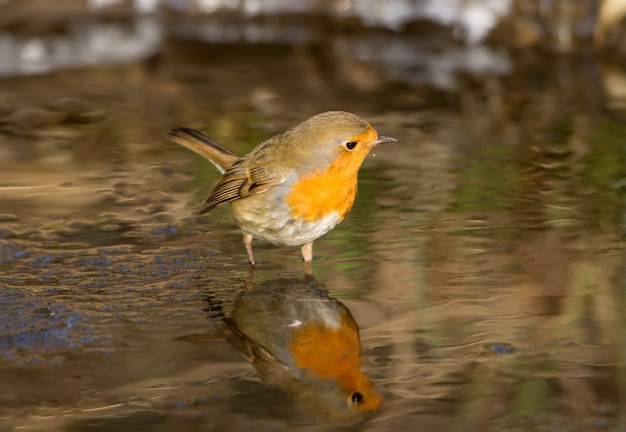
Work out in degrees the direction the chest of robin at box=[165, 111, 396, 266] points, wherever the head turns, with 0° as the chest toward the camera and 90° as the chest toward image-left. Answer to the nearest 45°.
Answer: approximately 270°
